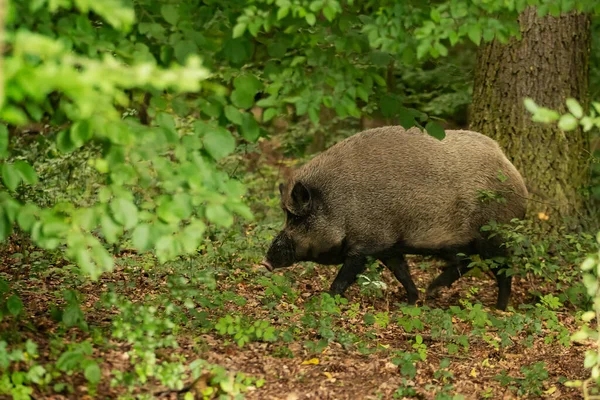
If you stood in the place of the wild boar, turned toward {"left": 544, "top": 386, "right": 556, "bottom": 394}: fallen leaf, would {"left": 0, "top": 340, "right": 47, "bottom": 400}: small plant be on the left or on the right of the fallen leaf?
right

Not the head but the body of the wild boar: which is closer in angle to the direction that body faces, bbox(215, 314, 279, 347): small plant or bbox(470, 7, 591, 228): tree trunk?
the small plant

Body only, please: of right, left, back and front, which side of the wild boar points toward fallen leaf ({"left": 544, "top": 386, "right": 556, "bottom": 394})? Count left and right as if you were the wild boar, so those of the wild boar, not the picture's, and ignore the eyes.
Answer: left

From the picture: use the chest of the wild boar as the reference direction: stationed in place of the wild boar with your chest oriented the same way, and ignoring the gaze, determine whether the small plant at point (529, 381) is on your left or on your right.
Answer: on your left

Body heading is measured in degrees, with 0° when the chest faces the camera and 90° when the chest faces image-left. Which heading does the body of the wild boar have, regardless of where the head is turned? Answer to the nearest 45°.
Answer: approximately 90°

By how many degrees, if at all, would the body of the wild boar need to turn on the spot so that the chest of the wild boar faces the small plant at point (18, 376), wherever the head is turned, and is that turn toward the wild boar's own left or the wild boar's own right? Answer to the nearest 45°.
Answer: approximately 90° to the wild boar's own left
